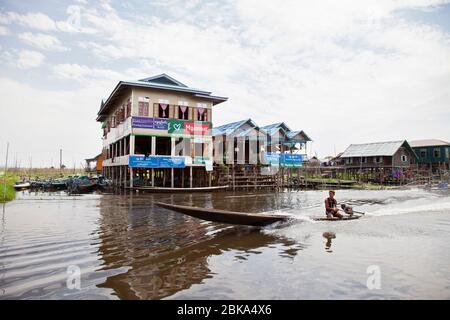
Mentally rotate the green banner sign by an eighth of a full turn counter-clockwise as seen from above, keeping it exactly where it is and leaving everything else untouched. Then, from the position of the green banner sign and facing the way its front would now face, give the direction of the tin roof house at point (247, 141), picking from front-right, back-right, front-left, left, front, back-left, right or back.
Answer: left

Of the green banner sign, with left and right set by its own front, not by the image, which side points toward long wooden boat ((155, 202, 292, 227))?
front

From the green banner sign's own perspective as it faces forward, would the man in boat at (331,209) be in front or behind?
in front

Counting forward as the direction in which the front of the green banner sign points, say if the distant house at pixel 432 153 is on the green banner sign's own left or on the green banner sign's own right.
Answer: on the green banner sign's own left

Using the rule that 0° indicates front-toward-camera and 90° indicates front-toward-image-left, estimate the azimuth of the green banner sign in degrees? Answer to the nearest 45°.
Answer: approximately 0°

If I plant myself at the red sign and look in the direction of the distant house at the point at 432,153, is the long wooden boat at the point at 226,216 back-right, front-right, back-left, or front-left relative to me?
back-right

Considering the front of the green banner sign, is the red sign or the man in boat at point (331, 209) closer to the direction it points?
the man in boat

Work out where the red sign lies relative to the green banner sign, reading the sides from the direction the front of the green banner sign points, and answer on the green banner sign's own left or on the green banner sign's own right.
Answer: on the green banner sign's own left

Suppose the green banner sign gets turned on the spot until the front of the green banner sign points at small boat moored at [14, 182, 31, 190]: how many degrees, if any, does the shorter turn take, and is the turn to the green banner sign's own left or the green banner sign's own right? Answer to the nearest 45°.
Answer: approximately 135° to the green banner sign's own right

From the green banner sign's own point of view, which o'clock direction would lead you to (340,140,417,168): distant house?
The distant house is roughly at 8 o'clock from the green banner sign.

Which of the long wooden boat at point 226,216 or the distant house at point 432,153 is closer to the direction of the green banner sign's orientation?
the long wooden boat
